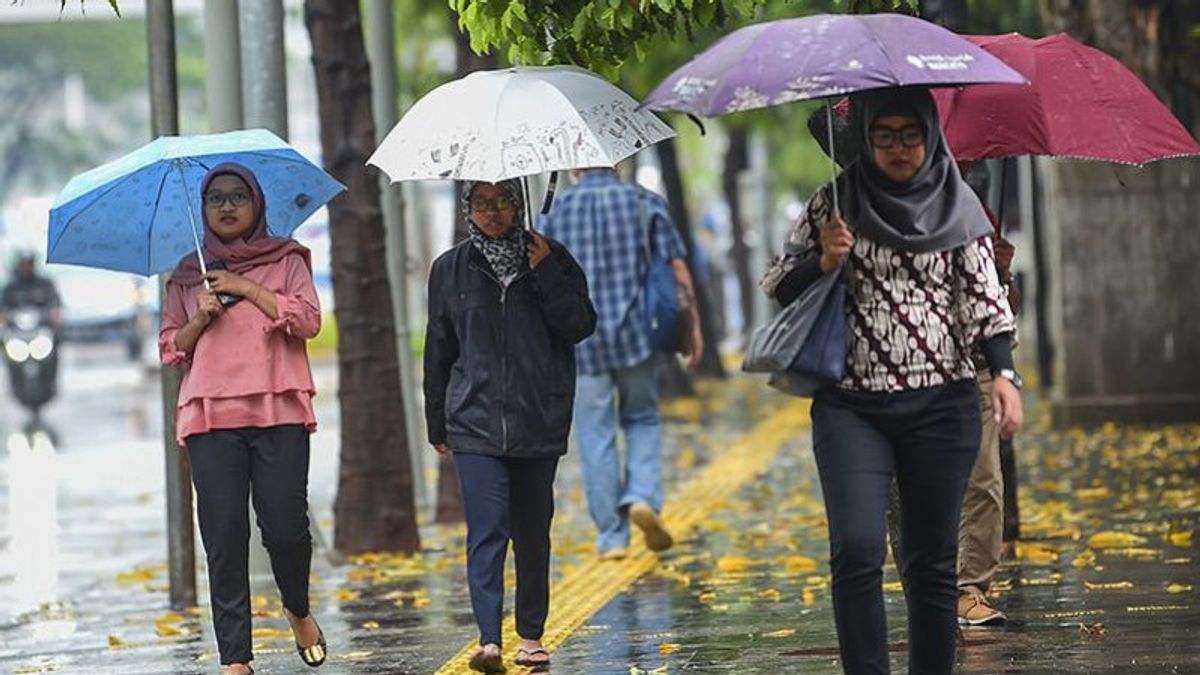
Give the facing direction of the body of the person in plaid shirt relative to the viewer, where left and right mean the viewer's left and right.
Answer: facing away from the viewer

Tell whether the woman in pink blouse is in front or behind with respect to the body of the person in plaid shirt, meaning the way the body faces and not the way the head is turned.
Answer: behind

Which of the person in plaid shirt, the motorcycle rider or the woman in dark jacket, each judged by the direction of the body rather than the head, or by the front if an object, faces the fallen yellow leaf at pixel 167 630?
the motorcycle rider

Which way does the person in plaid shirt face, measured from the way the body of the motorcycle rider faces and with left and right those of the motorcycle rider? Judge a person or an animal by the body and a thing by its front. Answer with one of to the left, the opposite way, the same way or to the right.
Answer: the opposite way

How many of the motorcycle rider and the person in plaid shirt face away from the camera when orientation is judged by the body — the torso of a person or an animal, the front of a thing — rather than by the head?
1

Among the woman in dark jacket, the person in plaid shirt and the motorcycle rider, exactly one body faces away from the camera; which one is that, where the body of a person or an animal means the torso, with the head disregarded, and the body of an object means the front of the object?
the person in plaid shirt

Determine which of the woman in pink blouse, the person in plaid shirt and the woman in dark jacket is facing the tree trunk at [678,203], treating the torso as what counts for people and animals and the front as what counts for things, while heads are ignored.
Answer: the person in plaid shirt

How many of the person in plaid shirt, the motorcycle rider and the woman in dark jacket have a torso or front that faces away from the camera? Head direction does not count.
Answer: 1

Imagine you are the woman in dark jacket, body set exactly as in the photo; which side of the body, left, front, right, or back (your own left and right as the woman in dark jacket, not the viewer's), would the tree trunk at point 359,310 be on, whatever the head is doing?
back

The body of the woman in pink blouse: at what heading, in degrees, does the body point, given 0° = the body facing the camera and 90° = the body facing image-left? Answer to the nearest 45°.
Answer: approximately 0°
